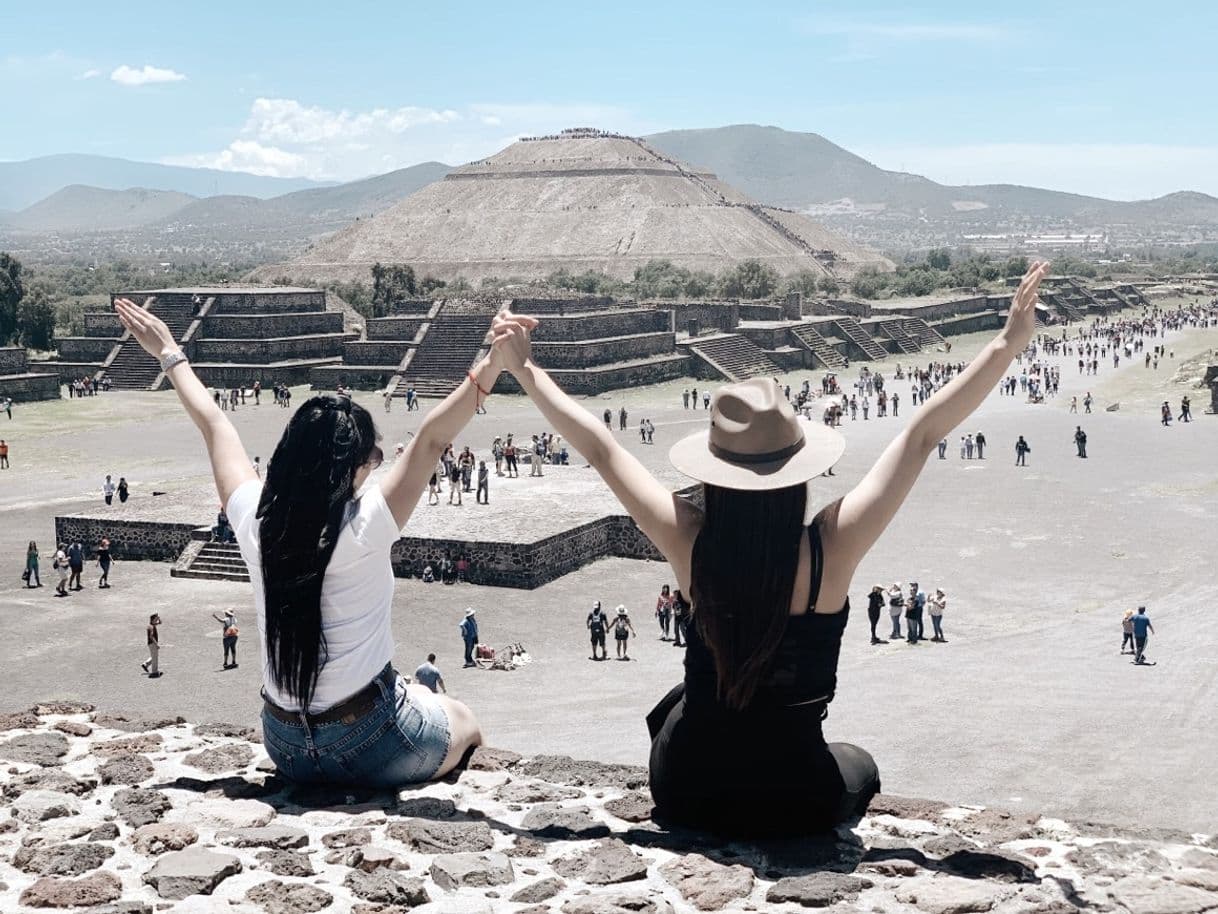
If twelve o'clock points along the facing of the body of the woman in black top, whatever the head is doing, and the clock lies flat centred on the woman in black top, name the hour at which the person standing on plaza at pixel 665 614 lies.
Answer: The person standing on plaza is roughly at 12 o'clock from the woman in black top.

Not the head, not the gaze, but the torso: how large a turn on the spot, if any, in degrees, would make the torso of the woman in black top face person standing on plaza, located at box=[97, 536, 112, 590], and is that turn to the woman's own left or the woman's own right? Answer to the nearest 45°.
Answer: approximately 45° to the woman's own left

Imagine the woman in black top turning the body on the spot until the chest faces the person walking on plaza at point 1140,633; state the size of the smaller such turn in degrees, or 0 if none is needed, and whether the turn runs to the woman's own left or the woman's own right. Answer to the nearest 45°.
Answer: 0° — they already face them

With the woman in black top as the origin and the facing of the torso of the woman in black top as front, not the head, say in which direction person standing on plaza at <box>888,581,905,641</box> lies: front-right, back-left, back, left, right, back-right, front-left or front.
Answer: front

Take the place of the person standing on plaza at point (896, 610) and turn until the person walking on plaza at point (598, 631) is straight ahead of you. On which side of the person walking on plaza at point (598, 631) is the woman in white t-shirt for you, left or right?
left

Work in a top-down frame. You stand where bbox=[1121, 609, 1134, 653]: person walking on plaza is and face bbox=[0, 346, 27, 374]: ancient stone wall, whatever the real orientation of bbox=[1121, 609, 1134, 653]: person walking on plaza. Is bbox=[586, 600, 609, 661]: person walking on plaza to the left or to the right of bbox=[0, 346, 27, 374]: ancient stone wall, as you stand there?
left

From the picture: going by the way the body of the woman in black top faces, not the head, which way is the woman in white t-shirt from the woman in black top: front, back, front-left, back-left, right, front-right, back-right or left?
left

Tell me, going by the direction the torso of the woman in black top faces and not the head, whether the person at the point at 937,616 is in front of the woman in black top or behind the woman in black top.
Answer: in front

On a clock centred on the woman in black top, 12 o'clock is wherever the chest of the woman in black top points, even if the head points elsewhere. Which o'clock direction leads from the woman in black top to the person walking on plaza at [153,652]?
The person walking on plaza is roughly at 11 o'clock from the woman in black top.

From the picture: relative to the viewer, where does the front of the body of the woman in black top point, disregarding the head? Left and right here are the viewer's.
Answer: facing away from the viewer

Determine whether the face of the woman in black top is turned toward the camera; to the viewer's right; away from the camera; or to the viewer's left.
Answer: away from the camera

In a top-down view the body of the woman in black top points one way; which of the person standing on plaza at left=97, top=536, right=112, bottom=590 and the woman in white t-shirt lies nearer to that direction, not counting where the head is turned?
the person standing on plaza

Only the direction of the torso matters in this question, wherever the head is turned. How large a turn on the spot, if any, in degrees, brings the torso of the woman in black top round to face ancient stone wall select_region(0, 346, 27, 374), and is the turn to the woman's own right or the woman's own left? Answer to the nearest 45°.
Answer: approximately 45° to the woman's own left

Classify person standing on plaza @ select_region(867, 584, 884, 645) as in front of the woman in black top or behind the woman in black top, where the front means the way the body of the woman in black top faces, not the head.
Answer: in front
